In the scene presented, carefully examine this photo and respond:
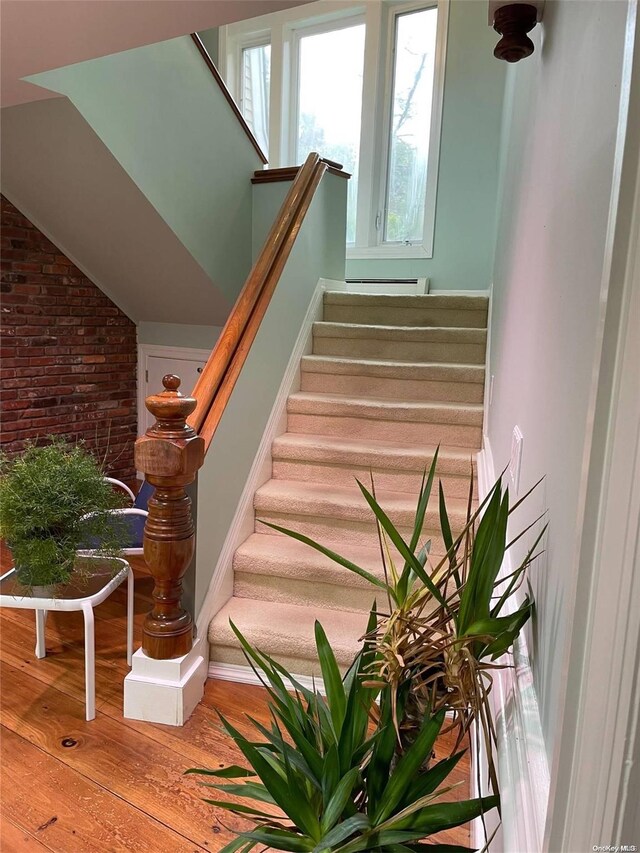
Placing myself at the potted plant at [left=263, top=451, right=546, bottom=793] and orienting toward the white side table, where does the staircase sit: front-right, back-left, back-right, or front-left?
front-right

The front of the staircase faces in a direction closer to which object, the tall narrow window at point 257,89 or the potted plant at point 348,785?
the potted plant

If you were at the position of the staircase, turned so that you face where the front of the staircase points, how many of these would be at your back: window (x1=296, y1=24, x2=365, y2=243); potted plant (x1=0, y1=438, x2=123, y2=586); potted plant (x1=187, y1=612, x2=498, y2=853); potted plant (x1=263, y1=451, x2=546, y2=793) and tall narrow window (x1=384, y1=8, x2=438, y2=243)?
2

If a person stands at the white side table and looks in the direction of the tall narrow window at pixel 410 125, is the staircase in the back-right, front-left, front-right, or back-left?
front-right

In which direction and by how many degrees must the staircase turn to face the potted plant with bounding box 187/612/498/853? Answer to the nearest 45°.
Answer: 0° — it already faces it

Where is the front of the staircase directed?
toward the camera

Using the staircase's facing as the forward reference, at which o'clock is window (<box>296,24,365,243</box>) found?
The window is roughly at 6 o'clock from the staircase.

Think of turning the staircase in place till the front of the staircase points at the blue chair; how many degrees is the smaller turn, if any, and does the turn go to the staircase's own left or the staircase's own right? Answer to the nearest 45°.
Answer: approximately 45° to the staircase's own right

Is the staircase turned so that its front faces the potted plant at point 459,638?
yes

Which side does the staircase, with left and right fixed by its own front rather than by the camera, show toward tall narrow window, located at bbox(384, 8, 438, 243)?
back

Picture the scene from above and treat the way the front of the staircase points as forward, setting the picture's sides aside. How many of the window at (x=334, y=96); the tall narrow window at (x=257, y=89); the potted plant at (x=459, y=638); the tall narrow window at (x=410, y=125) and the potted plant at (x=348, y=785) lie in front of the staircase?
2

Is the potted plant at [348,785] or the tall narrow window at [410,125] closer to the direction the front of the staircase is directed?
the potted plant

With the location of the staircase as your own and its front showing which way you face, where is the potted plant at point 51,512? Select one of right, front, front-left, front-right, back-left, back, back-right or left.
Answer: front-right

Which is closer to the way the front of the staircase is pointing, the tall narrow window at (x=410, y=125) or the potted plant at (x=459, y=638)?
the potted plant

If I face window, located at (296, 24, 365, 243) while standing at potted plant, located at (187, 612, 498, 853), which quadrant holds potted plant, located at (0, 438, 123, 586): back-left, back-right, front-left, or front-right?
front-left

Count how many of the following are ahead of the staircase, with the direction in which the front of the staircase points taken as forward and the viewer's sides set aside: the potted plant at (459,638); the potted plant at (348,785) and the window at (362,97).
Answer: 2

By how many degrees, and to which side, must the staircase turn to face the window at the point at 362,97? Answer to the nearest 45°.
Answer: approximately 180°
